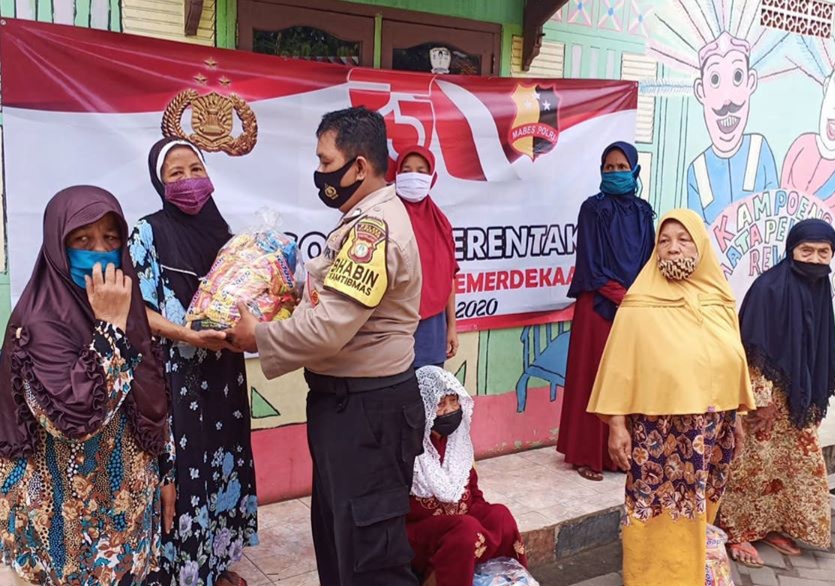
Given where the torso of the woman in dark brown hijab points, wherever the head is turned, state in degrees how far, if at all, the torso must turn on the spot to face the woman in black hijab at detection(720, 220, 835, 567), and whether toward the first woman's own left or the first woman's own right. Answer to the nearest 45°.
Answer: approximately 45° to the first woman's own left

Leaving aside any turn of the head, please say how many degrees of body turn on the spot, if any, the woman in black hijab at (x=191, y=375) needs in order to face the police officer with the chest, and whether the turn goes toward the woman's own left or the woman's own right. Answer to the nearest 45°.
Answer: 0° — they already face them

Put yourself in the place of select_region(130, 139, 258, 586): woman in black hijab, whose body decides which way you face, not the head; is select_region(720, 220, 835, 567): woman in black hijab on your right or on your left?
on your left

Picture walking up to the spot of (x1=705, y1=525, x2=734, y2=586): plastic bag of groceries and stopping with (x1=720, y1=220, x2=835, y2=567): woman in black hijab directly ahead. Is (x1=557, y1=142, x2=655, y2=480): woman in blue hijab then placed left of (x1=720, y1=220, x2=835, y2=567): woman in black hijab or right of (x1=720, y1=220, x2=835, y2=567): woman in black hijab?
left

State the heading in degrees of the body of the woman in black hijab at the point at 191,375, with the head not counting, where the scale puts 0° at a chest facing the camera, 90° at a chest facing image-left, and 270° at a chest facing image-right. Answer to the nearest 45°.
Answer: approximately 315°

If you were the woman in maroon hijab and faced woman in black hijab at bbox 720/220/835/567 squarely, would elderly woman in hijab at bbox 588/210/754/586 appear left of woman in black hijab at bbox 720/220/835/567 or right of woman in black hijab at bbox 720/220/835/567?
right

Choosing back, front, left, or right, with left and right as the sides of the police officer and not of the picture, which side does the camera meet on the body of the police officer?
left

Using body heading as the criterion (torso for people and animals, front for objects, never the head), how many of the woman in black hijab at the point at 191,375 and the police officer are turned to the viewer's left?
1

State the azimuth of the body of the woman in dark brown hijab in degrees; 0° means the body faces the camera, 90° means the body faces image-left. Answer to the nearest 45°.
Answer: approximately 315°
